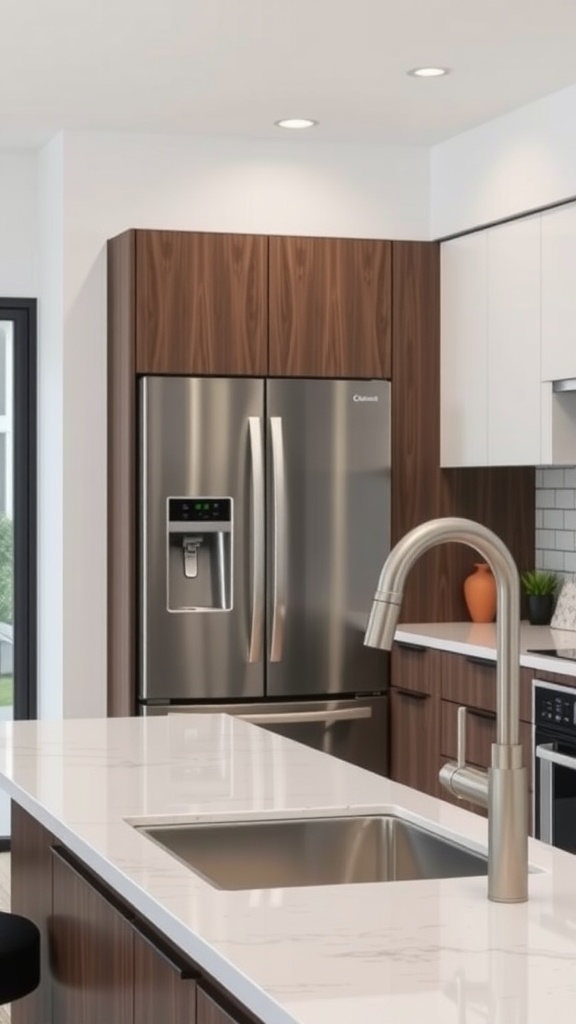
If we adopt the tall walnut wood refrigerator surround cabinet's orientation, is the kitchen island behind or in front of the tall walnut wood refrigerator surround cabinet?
in front

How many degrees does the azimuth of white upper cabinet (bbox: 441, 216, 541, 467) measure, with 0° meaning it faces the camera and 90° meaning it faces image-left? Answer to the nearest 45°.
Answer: approximately 45°

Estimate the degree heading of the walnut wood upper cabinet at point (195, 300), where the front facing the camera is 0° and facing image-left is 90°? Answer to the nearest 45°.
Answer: approximately 0°

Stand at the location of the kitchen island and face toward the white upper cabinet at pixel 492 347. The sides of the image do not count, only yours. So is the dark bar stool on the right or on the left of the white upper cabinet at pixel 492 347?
left

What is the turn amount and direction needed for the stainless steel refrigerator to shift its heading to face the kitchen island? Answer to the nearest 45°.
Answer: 0° — it already faces it

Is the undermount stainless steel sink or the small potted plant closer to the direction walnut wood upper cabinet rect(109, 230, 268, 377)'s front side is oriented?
the undermount stainless steel sink

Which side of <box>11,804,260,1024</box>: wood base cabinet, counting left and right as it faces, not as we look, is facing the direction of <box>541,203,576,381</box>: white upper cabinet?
back

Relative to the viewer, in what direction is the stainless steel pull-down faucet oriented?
to the viewer's left
